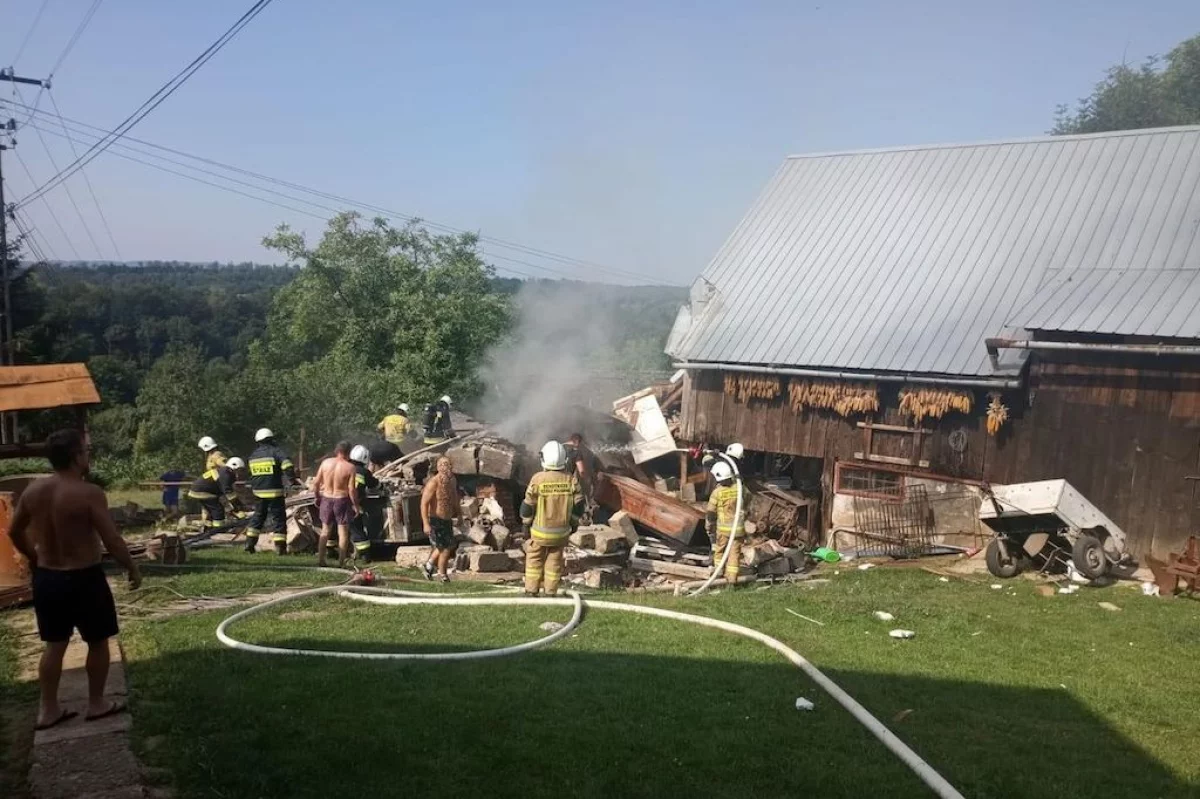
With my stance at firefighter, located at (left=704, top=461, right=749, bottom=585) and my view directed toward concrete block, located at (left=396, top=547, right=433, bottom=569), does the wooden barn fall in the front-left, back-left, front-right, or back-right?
back-right

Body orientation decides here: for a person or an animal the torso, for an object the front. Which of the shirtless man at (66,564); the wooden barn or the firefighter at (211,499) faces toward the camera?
the wooden barn

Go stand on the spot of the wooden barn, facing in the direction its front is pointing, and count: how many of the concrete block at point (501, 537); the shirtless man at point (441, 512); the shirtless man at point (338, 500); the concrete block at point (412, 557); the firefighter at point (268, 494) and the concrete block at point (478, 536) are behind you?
0

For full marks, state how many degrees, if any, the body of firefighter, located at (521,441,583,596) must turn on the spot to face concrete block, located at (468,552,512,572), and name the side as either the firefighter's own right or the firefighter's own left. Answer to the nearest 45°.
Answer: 0° — they already face it

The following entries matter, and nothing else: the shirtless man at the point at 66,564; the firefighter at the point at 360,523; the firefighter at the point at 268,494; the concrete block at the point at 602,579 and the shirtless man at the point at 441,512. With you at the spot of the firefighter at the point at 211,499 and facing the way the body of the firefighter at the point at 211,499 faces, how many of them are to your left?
0

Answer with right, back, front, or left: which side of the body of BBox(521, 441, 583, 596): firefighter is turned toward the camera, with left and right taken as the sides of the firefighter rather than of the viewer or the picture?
back

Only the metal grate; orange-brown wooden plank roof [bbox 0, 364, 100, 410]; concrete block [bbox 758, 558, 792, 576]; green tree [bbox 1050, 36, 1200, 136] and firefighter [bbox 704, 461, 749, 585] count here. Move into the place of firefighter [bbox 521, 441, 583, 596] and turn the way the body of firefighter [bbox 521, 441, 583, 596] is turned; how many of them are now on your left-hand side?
1

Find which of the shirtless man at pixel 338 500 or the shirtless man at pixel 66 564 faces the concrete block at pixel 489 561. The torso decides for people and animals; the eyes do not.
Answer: the shirtless man at pixel 66 564

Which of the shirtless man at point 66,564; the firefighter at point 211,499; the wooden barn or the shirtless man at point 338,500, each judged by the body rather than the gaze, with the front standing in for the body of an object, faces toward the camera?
the wooden barn

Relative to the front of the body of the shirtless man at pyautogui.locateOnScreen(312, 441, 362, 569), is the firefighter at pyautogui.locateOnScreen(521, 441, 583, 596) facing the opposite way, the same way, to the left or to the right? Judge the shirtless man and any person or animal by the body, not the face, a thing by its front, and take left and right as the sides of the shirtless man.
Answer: the same way

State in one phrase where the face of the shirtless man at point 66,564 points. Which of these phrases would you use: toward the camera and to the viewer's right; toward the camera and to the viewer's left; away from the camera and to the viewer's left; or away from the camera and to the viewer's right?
away from the camera and to the viewer's right

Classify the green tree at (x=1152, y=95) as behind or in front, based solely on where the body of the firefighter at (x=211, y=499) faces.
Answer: in front

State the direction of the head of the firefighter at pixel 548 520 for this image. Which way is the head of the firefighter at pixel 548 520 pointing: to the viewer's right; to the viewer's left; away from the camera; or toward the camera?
away from the camera

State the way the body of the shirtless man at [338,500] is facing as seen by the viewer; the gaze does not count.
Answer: away from the camera

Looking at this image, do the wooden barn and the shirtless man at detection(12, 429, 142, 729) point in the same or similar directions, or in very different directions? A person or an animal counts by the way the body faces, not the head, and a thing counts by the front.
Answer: very different directions

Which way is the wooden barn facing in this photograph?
toward the camera

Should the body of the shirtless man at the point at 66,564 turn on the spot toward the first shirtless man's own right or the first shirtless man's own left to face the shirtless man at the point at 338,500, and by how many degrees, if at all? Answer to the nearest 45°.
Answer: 0° — they already face them

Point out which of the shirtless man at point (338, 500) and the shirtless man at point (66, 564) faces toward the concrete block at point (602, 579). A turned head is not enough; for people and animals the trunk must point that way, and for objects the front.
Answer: the shirtless man at point (66, 564)

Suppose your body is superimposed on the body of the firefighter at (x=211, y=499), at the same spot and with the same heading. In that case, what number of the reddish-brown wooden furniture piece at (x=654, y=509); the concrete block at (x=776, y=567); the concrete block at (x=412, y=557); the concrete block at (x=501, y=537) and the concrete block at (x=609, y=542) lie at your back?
0

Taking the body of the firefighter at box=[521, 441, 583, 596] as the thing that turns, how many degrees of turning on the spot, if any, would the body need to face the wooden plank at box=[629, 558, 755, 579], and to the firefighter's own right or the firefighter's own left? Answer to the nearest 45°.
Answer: approximately 45° to the firefighter's own right

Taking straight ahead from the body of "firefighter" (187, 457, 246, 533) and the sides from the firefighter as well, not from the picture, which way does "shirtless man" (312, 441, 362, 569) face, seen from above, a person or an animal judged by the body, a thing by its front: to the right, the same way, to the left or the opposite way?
to the left

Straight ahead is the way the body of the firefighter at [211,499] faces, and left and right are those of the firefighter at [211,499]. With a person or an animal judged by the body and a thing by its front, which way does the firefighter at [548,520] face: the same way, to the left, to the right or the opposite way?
to the left

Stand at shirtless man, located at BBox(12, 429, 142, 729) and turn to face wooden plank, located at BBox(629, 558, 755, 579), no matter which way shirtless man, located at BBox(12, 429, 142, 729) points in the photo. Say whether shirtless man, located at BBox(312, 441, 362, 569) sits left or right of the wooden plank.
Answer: left

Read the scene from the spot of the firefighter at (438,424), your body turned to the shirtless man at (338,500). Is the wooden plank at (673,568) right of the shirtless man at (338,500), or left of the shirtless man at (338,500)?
left
